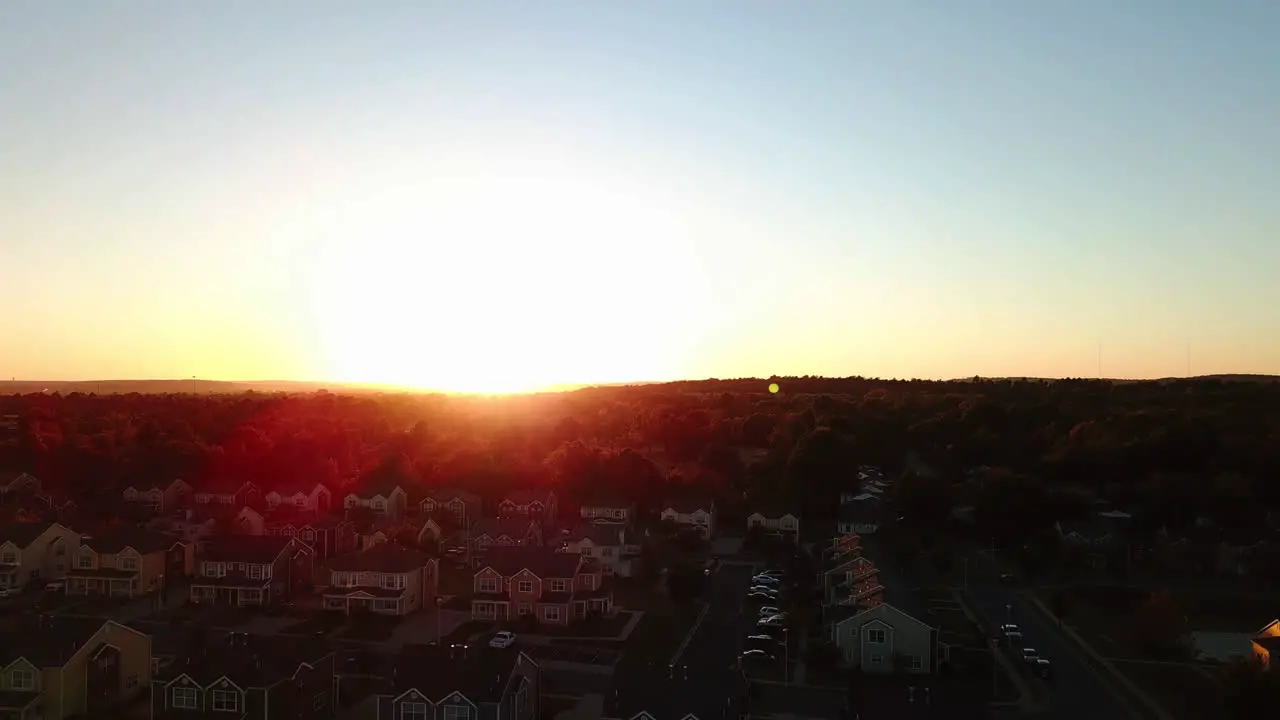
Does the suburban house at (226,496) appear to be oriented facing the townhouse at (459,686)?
yes

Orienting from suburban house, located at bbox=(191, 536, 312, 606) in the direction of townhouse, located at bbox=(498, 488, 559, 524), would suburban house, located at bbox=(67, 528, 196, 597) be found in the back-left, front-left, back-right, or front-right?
back-left

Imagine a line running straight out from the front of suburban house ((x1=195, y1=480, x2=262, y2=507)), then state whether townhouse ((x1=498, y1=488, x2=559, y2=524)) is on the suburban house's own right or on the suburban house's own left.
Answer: on the suburban house's own left

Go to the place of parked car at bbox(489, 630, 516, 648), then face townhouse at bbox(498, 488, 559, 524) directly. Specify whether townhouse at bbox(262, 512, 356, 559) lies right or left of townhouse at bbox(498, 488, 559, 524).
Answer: left

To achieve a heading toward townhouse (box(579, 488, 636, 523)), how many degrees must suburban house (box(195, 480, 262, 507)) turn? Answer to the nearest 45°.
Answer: approximately 45° to its left

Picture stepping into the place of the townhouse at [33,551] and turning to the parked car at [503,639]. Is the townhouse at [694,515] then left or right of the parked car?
left

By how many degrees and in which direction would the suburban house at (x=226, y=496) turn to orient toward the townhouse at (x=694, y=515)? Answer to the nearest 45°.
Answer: approximately 45° to its left

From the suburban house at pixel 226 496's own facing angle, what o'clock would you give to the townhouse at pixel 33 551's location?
The townhouse is roughly at 1 o'clock from the suburban house.

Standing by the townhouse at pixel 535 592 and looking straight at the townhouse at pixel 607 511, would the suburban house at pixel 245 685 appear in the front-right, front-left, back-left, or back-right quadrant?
back-left

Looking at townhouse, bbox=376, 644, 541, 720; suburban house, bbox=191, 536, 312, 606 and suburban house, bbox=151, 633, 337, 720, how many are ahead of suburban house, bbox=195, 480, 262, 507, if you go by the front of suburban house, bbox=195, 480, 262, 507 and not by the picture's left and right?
3

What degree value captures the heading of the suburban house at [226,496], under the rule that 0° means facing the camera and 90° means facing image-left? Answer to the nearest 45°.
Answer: approximately 0°

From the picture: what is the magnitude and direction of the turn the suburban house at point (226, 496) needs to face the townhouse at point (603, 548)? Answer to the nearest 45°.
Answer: approximately 45° to its left
